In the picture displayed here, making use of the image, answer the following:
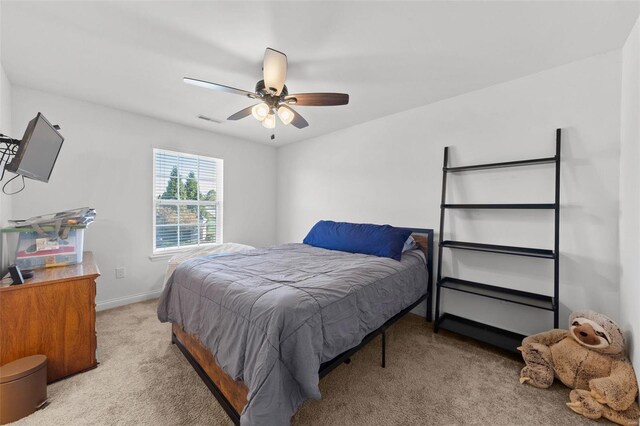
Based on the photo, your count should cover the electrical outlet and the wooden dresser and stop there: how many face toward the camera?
1

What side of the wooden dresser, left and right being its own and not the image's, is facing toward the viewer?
right

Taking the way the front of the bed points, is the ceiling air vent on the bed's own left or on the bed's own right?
on the bed's own right

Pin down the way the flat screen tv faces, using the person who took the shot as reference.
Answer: facing the viewer and to the right of the viewer

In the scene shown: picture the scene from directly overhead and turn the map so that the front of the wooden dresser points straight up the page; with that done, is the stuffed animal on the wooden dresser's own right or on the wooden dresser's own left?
on the wooden dresser's own right

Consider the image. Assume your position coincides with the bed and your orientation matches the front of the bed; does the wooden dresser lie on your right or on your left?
on your right

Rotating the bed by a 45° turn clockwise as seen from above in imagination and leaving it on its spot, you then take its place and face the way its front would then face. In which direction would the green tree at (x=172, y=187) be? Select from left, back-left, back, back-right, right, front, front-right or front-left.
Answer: front-right

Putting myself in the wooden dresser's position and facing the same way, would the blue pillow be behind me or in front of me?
in front
